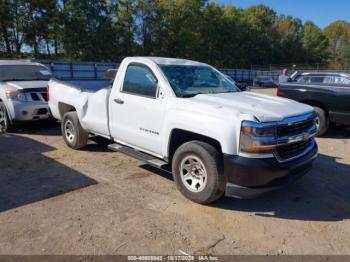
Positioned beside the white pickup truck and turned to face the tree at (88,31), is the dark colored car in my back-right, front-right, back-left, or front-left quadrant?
front-right

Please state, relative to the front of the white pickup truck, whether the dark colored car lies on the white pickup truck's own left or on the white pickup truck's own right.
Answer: on the white pickup truck's own left

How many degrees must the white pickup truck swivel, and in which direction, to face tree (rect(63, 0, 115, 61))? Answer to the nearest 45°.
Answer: approximately 135° to its left

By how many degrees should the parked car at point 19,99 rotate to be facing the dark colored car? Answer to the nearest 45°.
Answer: approximately 45° to its left

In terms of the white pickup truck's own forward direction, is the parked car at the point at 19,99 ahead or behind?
behind

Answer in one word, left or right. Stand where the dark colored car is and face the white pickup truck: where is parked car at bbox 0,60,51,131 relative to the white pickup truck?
right

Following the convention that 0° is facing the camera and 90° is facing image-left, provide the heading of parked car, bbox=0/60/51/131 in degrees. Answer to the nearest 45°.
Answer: approximately 315°

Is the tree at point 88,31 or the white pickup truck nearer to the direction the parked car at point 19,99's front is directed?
the white pickup truck

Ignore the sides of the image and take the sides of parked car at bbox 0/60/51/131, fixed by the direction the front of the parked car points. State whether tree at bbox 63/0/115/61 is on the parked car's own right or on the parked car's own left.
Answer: on the parked car's own left

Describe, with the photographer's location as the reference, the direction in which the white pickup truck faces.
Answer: facing the viewer and to the right of the viewer
